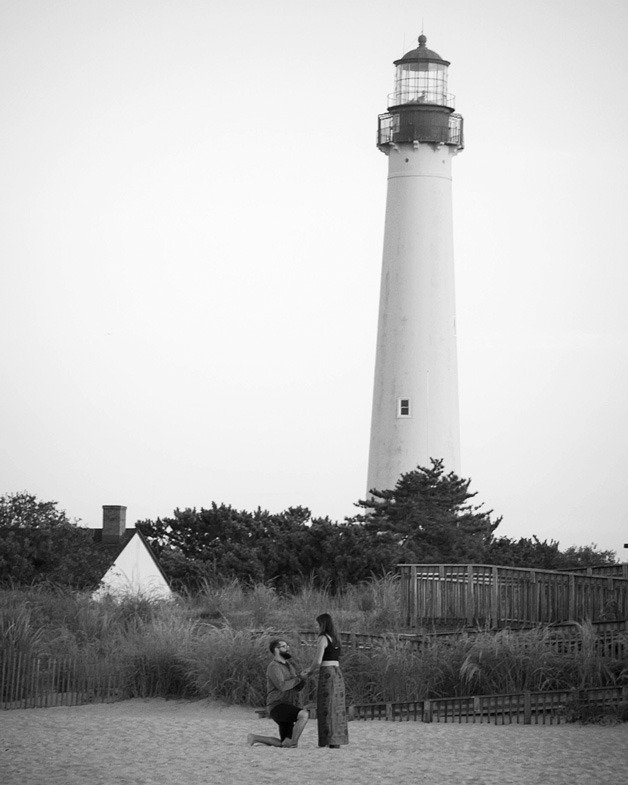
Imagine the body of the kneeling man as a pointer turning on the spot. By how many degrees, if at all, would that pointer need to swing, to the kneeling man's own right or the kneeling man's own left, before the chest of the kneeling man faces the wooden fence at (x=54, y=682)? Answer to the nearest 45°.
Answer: approximately 135° to the kneeling man's own left

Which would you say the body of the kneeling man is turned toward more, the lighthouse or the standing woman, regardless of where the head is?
the standing woman

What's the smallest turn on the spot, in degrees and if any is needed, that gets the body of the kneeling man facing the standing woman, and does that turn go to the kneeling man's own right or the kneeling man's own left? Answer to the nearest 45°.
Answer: approximately 45° to the kneeling man's own right

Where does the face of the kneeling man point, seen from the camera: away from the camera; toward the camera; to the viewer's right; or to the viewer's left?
to the viewer's right

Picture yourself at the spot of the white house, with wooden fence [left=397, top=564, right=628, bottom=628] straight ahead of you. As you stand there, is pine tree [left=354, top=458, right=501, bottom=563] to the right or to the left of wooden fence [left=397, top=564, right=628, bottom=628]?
left

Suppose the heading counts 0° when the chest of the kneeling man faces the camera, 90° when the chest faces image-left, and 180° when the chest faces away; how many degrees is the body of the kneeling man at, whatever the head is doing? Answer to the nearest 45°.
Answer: approximately 270°

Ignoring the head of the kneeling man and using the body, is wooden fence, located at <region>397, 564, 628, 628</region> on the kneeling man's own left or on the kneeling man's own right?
on the kneeling man's own left

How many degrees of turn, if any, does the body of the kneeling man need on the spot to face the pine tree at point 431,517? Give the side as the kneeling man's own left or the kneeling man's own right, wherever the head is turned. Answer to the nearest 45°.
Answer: approximately 90° to the kneeling man's own left

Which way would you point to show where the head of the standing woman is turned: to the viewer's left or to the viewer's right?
to the viewer's left

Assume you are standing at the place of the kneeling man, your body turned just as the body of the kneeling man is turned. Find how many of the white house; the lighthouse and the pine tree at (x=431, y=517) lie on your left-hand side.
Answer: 3

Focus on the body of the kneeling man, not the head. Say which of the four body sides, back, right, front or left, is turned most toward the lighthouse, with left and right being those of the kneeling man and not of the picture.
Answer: left
